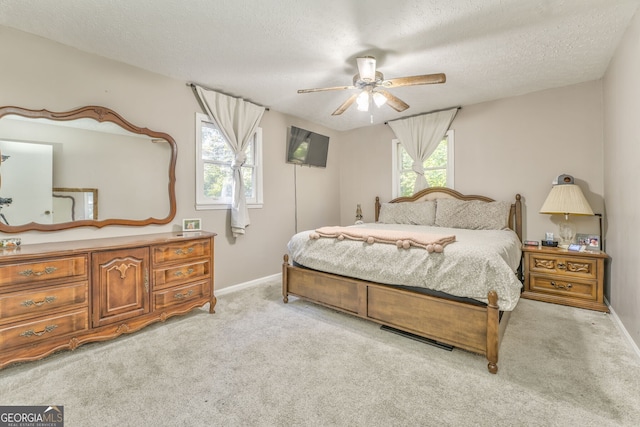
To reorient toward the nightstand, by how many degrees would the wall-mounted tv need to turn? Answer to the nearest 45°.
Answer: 0° — it already faces it

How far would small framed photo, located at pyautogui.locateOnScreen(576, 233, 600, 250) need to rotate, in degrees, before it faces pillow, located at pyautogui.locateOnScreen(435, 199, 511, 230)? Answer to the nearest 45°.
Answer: approximately 90° to its right

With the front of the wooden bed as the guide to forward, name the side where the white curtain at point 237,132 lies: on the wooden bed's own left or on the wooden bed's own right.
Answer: on the wooden bed's own right

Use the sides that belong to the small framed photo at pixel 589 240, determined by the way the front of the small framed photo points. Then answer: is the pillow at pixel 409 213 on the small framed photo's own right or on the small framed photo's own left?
on the small framed photo's own right

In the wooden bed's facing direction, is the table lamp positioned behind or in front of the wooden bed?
behind

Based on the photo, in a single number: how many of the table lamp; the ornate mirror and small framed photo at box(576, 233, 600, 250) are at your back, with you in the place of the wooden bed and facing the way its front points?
2

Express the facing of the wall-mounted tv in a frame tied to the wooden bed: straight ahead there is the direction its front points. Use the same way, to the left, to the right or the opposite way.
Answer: to the left

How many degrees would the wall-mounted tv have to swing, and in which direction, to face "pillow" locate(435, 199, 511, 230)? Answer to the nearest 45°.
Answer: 0° — it already faces it
